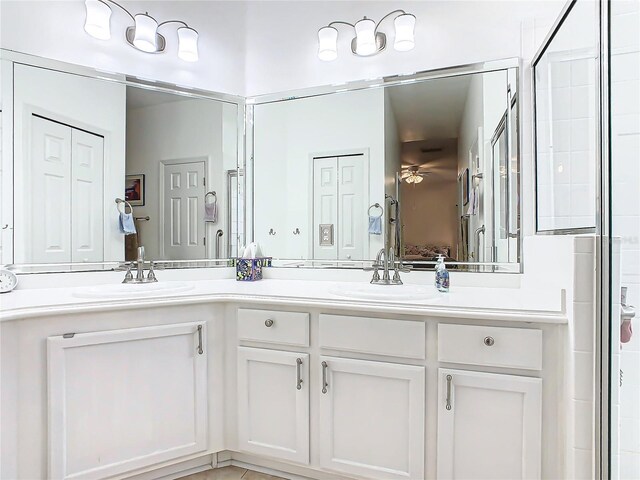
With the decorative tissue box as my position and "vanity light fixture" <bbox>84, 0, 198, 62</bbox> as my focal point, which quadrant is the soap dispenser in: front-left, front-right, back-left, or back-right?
back-left

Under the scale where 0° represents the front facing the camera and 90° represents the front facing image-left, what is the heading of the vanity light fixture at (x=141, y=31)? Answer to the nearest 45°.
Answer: approximately 315°

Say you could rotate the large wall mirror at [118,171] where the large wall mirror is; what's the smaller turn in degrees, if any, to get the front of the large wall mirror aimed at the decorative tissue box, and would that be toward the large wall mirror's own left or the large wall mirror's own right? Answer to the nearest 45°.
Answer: approximately 45° to the large wall mirror's own left

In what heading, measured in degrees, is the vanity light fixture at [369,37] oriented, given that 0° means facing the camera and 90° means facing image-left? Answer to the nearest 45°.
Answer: approximately 45°

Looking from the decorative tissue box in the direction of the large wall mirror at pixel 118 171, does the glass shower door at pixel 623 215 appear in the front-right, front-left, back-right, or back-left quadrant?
back-left

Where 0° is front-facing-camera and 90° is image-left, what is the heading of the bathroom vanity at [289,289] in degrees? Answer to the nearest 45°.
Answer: approximately 0°
